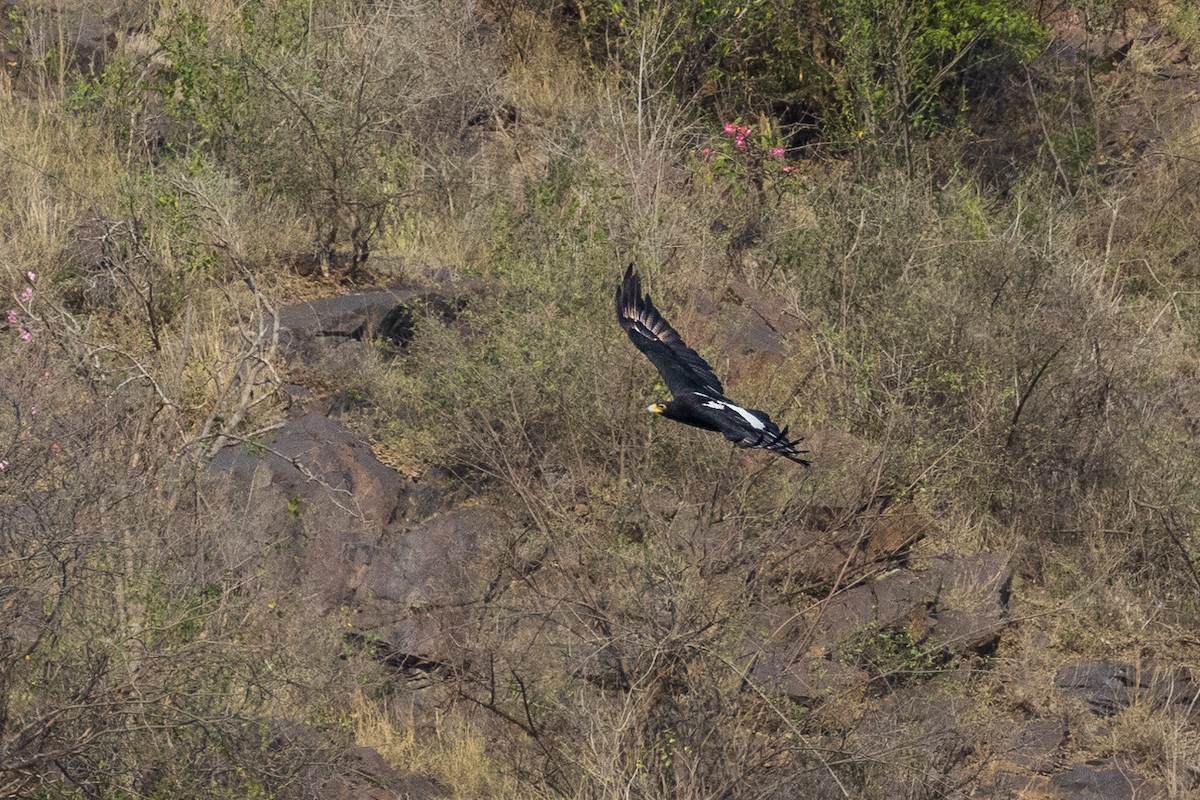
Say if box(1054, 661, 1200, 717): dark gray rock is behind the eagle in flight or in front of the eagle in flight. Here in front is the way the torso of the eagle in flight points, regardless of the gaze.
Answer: behind

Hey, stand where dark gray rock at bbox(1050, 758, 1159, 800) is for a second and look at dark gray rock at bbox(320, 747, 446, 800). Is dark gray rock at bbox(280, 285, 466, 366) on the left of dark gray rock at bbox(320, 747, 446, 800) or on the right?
right

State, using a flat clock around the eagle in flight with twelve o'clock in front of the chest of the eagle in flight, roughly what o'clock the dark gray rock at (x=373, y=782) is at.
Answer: The dark gray rock is roughly at 10 o'clock from the eagle in flight.

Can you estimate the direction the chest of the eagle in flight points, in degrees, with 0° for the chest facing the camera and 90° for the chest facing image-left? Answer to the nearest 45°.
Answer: approximately 90°

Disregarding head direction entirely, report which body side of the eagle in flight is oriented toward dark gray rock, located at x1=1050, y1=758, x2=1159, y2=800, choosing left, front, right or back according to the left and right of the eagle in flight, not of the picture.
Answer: back

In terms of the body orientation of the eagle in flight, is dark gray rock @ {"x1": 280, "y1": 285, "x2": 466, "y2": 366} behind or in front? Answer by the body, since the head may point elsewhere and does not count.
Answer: in front
